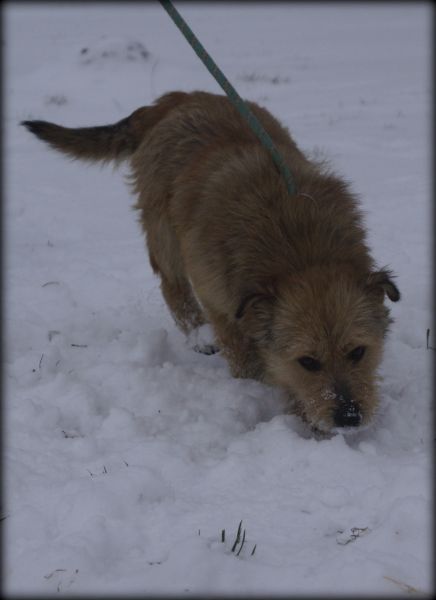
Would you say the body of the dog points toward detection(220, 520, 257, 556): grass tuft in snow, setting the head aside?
no

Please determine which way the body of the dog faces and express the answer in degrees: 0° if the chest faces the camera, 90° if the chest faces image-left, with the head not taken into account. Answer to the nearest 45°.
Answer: approximately 315°
